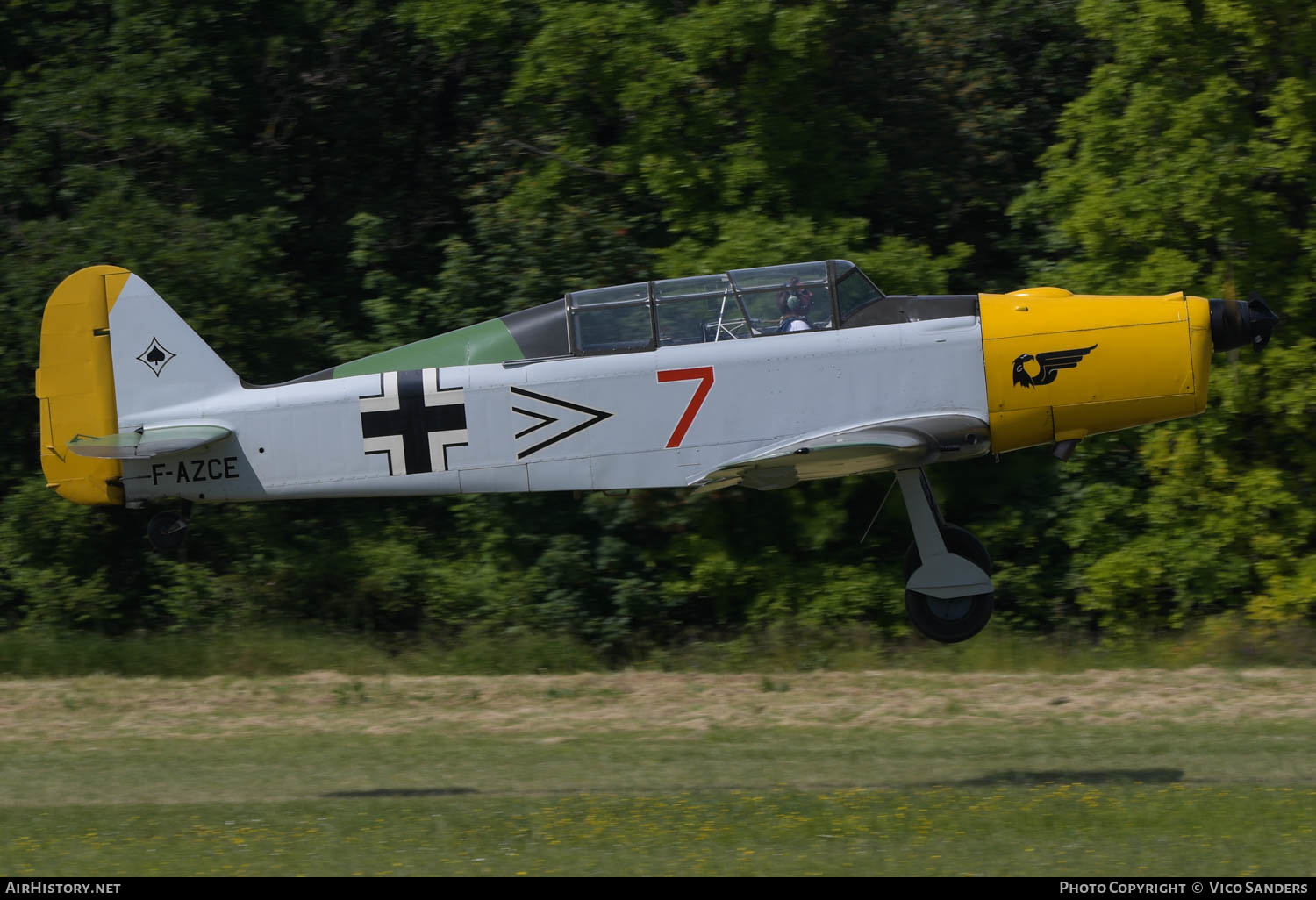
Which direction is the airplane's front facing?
to the viewer's right
